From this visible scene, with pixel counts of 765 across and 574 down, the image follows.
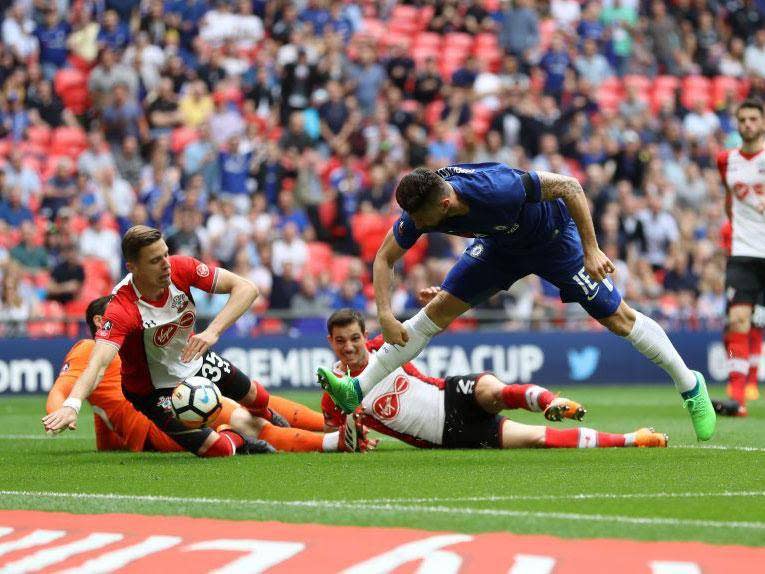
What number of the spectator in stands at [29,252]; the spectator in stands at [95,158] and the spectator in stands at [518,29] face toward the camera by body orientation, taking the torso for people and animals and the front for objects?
3

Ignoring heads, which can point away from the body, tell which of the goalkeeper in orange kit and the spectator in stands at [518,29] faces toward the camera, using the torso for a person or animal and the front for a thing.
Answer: the spectator in stands

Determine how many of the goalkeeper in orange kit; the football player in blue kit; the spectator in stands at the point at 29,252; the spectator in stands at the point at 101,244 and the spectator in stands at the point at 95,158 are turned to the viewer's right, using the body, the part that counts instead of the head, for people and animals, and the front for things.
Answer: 1

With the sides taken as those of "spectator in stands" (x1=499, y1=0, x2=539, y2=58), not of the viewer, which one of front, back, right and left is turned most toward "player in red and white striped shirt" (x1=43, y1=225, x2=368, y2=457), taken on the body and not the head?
front

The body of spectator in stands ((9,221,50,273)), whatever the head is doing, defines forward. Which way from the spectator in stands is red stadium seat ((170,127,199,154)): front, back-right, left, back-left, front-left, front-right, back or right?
back-left

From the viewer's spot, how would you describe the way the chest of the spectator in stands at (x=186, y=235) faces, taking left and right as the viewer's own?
facing the viewer

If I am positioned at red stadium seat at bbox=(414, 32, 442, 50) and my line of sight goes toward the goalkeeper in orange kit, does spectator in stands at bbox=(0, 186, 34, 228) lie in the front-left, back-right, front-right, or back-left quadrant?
front-right

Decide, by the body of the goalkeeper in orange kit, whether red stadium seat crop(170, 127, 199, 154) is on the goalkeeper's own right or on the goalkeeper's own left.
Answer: on the goalkeeper's own left

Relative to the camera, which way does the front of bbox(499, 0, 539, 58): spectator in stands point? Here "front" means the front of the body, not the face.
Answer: toward the camera

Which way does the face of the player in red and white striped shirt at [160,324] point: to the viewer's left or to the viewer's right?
to the viewer's right

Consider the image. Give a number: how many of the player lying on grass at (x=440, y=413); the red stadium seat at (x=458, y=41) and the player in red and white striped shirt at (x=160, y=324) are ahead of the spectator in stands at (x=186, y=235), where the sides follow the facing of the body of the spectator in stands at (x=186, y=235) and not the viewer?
2

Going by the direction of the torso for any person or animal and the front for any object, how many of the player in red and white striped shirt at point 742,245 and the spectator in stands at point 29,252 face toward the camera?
2

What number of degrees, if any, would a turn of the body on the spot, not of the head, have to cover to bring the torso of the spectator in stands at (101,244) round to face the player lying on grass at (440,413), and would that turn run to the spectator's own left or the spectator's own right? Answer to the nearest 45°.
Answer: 0° — they already face them

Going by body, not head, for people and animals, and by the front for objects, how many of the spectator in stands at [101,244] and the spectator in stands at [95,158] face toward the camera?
2

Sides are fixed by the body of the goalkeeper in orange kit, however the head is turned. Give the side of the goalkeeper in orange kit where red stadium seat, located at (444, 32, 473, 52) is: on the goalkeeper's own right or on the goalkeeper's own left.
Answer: on the goalkeeper's own left

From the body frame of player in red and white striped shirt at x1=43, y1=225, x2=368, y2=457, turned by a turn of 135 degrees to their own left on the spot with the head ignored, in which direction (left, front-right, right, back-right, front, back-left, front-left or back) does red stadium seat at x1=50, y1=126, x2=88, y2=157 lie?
front

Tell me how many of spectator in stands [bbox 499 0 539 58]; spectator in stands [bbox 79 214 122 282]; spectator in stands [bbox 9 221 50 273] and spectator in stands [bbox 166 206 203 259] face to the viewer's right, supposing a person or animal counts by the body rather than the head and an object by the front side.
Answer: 0

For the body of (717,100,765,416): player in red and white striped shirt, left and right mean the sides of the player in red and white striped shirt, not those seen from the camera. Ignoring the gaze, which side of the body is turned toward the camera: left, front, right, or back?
front

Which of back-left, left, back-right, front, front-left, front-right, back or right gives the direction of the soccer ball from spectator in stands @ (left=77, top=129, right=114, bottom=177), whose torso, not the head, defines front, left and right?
front
